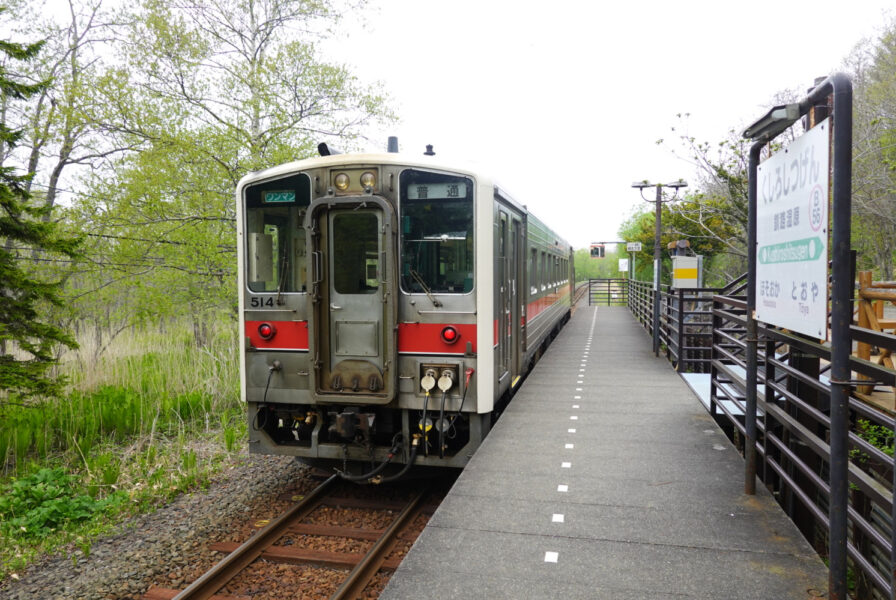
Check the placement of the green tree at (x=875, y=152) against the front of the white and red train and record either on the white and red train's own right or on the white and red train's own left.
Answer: on the white and red train's own left

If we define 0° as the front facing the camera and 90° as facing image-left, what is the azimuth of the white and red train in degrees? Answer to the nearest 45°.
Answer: approximately 0°

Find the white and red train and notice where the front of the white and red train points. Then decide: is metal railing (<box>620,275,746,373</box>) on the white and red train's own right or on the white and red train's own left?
on the white and red train's own left

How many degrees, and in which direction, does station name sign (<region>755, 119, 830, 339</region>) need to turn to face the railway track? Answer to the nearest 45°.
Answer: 0° — it already faces it

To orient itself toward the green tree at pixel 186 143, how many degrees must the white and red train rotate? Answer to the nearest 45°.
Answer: approximately 135° to its right
